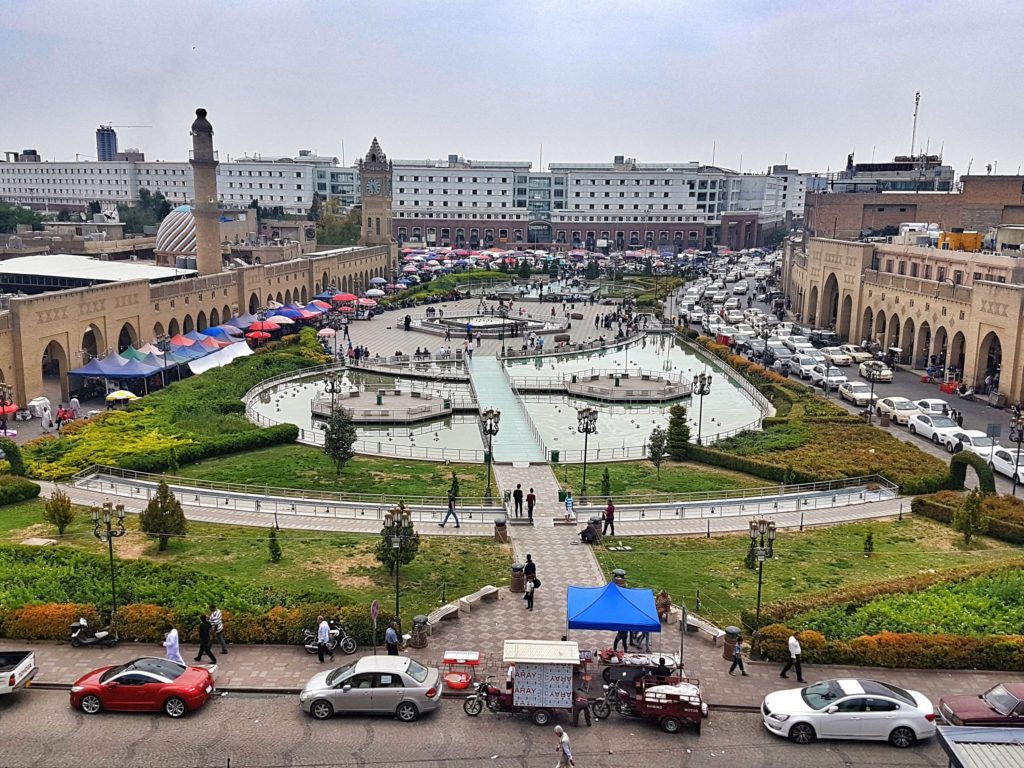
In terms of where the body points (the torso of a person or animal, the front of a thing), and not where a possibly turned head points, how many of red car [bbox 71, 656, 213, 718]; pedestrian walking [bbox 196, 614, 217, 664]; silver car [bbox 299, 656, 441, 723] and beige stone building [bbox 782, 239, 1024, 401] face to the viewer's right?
1

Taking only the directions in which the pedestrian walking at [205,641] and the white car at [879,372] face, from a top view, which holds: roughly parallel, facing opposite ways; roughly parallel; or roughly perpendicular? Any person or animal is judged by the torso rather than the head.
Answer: roughly perpendicular

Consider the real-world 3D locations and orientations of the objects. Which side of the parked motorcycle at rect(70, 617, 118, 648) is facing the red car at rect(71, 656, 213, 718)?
left

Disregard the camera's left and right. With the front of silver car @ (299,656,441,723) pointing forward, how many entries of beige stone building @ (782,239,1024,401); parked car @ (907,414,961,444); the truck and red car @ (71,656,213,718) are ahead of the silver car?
2

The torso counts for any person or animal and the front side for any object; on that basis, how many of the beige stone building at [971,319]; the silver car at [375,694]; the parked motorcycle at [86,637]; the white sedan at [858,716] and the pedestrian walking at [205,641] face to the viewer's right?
1

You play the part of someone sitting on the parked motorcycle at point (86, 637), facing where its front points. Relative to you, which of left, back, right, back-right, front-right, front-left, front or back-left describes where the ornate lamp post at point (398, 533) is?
back

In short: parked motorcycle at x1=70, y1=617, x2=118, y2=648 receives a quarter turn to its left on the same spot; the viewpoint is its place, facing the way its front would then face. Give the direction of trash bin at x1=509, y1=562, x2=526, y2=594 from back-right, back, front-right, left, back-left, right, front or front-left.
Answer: left

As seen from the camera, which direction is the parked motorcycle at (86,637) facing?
to the viewer's left

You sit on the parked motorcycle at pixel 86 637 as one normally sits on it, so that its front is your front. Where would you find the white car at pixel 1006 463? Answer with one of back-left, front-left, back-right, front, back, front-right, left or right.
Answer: back

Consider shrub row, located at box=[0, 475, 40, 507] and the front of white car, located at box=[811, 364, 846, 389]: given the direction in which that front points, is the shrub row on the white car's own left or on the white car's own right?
on the white car's own right
